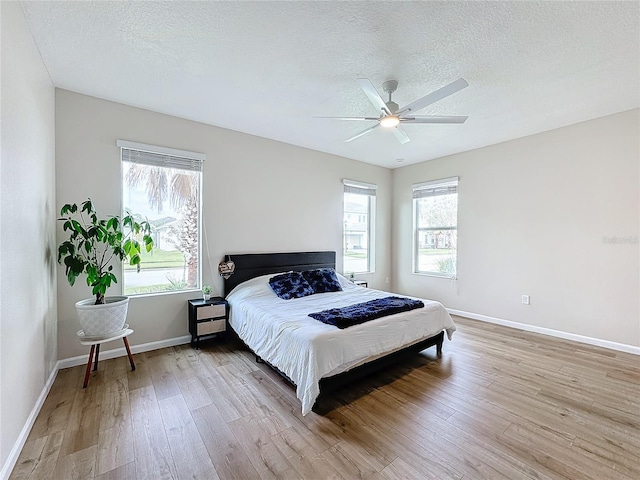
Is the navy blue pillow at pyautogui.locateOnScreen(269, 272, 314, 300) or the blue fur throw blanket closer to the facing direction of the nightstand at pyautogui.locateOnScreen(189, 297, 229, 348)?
the blue fur throw blanket

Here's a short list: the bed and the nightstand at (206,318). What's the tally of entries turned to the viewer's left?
0

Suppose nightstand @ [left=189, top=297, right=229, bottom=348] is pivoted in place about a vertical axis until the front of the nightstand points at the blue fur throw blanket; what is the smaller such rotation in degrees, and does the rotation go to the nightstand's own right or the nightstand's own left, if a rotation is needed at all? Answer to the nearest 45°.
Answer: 0° — it already faces it

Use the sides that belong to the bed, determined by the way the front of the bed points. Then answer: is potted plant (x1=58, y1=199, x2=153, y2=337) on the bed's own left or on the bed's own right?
on the bed's own right

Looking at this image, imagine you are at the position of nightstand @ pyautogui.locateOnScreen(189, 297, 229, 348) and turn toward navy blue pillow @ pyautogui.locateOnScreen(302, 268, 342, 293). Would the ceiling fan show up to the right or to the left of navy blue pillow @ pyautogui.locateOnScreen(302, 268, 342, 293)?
right

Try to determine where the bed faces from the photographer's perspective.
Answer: facing the viewer and to the right of the viewer

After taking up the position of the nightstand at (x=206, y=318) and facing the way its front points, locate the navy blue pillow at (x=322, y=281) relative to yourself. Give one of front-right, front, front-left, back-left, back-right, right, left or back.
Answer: front-left

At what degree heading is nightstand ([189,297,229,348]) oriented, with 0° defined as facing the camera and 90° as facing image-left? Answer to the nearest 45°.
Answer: approximately 315°
